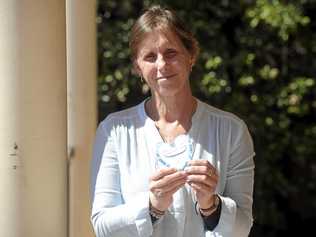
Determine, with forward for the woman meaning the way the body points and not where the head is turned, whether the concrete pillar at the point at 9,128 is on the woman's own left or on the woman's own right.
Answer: on the woman's own right

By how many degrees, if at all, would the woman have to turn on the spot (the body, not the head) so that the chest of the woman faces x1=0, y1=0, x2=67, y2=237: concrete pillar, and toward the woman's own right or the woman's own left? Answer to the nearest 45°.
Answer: approximately 135° to the woman's own right

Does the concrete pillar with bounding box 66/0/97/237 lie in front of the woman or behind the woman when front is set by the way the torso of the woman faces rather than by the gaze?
behind

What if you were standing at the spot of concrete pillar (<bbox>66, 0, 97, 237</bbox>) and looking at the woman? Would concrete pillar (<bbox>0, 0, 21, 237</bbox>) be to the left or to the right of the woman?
right

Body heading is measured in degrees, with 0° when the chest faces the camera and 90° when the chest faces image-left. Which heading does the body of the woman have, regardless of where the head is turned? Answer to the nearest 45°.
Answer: approximately 0°
